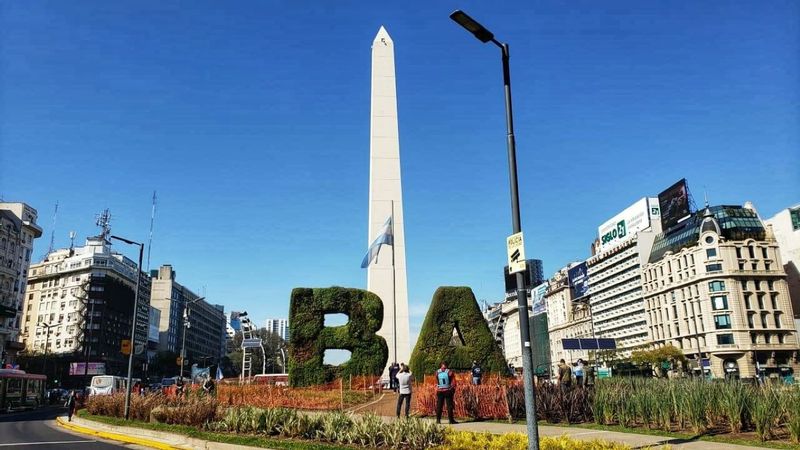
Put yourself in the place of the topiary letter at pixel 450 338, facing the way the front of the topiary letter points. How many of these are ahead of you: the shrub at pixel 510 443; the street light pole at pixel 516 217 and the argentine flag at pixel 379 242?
2

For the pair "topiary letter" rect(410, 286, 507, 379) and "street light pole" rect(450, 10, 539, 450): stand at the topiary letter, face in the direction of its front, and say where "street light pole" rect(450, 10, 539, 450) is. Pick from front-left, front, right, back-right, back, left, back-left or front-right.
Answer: front

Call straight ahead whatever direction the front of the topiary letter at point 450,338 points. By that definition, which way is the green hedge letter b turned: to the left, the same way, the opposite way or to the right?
the same way

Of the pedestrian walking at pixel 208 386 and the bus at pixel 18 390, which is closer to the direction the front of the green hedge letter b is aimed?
the pedestrian walking

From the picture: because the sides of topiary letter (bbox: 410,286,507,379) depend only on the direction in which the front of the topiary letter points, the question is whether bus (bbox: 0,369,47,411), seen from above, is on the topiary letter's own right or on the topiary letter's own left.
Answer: on the topiary letter's own right

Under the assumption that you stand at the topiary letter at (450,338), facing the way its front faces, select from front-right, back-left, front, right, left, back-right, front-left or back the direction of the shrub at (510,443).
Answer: front

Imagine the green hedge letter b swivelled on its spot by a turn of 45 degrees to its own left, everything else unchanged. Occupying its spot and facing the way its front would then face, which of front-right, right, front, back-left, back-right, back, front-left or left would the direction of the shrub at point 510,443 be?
front-right

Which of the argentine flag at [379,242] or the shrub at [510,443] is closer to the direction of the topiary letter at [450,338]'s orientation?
the shrub

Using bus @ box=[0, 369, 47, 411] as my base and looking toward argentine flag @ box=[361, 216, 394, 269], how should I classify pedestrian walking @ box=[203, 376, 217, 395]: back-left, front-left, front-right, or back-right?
front-right

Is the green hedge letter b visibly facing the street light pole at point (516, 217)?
yes

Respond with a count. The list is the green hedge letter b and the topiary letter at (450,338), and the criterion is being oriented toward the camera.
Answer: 2

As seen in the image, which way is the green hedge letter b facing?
toward the camera

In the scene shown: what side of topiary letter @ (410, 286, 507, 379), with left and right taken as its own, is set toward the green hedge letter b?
right

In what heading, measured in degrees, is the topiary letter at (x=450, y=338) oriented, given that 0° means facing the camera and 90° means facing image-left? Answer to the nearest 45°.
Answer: approximately 0°

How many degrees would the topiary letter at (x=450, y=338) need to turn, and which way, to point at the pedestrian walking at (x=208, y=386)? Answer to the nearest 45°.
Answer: approximately 90° to its right

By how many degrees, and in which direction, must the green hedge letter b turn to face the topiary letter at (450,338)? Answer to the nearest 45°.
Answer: approximately 45° to its left
